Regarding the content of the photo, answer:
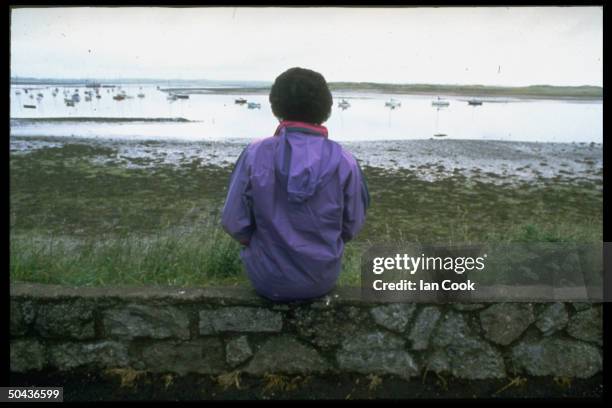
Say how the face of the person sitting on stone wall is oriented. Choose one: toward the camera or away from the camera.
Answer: away from the camera

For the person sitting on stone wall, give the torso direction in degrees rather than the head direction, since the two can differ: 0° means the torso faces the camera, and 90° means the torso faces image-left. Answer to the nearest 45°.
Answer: approximately 180°
